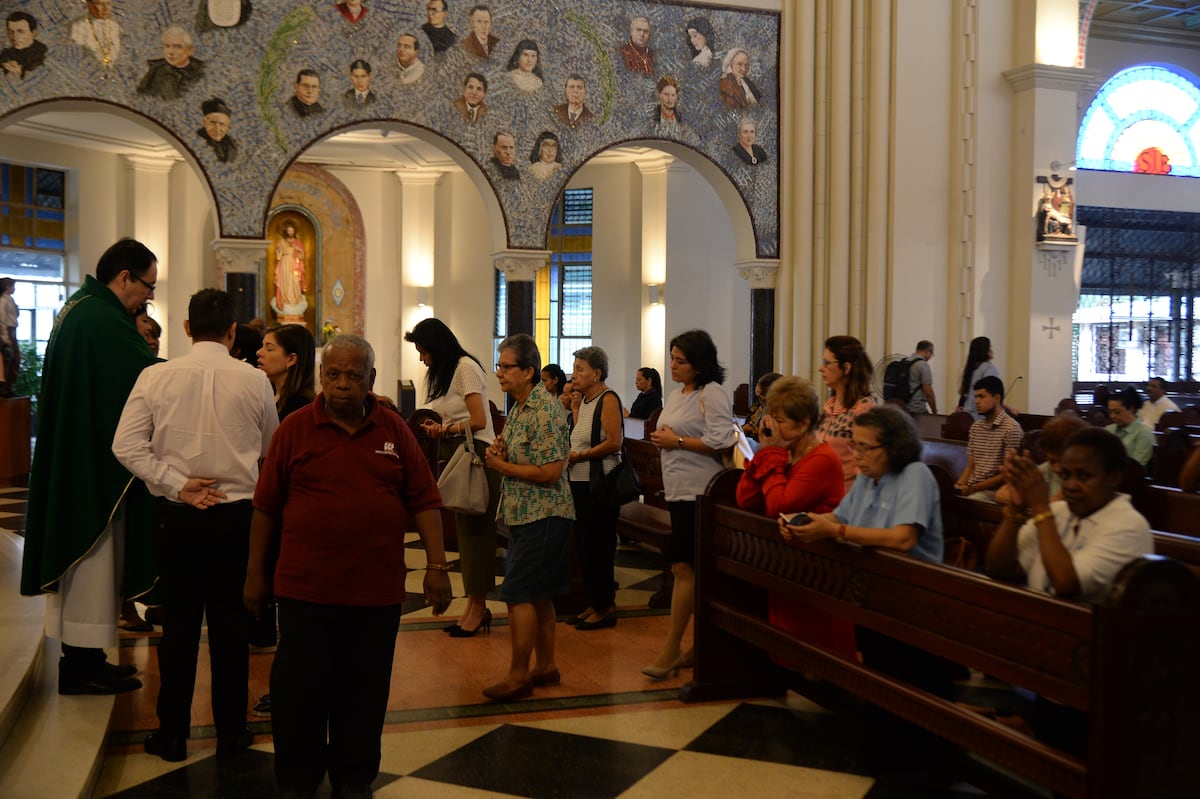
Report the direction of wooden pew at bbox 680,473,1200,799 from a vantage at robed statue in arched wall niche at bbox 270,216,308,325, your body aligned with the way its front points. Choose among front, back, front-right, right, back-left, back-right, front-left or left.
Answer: front

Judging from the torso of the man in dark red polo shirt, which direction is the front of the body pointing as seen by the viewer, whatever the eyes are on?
toward the camera

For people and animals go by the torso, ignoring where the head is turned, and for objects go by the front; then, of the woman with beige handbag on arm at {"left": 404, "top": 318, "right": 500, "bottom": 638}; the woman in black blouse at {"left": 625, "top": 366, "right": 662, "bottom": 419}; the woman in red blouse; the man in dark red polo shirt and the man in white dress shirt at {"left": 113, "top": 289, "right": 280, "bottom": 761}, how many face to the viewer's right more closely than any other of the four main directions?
0

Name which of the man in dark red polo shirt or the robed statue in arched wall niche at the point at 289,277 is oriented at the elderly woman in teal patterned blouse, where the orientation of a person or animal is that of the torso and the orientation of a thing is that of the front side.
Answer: the robed statue in arched wall niche

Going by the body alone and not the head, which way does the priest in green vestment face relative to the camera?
to the viewer's right

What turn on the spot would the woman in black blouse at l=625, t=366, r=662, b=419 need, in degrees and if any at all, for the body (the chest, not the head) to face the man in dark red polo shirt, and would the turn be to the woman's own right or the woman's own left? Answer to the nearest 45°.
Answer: approximately 90° to the woman's own left

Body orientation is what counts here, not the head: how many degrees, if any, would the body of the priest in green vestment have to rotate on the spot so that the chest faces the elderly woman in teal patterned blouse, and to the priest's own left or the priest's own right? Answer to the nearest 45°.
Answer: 0° — they already face them

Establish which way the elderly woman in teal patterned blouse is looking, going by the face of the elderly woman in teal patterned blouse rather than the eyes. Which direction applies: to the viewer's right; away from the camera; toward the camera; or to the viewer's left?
to the viewer's left

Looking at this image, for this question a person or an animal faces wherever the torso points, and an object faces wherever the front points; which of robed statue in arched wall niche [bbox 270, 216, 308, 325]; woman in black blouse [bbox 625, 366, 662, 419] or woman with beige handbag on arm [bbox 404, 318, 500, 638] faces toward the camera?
the robed statue in arched wall niche

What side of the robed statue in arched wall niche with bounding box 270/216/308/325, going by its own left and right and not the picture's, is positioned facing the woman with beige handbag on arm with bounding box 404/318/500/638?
front

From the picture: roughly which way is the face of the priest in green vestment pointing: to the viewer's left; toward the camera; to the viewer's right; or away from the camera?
to the viewer's right

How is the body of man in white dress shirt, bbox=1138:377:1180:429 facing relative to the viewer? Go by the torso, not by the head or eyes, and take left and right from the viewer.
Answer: facing the viewer and to the left of the viewer
